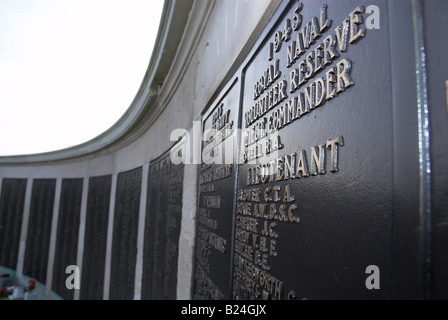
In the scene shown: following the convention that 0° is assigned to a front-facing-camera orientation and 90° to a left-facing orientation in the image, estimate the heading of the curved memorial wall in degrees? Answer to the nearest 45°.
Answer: approximately 45°
